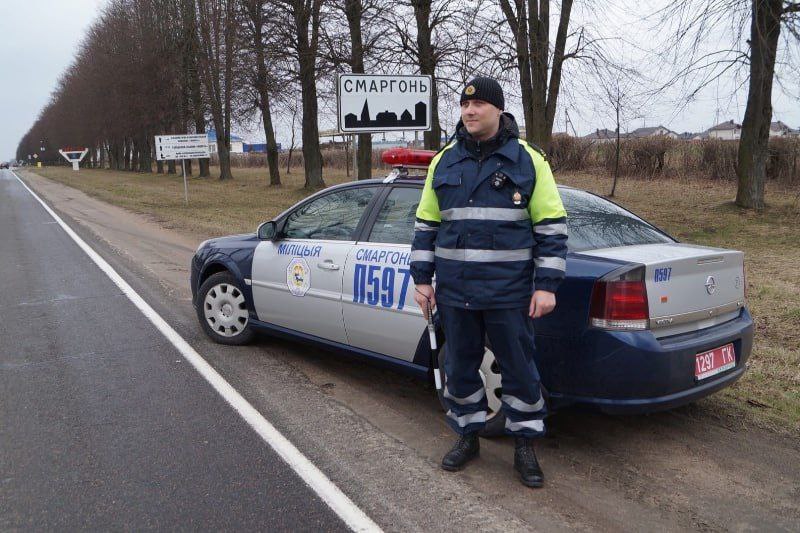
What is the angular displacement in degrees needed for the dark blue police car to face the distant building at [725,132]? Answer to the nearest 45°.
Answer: approximately 45° to its right

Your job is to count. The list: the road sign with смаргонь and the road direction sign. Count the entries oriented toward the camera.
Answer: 2

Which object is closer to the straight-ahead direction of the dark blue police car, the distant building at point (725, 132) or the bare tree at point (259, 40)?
the bare tree

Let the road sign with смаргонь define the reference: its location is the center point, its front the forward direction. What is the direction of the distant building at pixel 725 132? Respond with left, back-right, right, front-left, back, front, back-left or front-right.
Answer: back-left

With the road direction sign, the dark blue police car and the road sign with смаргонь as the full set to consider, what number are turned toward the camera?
2

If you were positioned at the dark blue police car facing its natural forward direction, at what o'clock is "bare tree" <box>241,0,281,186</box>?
The bare tree is roughly at 1 o'clock from the dark blue police car.

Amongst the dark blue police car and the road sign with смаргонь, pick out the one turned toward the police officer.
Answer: the road sign with смаргонь

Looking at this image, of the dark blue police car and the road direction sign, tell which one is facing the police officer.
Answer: the road direction sign

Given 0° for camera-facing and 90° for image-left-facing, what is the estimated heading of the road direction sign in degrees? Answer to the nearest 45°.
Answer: approximately 0°

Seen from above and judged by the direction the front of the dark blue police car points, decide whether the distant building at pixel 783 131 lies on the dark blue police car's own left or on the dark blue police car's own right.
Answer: on the dark blue police car's own right
